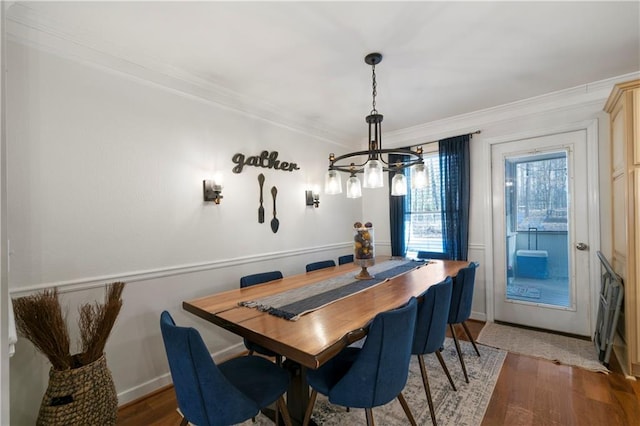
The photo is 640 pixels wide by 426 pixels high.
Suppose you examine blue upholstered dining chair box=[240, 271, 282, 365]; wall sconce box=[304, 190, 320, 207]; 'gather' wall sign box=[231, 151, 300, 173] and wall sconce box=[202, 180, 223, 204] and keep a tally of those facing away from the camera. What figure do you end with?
0

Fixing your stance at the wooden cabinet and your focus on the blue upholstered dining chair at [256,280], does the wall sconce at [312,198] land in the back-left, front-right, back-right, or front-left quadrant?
front-right

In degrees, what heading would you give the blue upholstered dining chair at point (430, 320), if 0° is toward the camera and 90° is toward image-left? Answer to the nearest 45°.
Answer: approximately 135°

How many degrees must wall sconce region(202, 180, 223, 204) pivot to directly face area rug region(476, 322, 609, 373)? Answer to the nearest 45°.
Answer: approximately 45° to its left

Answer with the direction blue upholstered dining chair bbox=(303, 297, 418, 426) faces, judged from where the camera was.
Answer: facing away from the viewer and to the left of the viewer

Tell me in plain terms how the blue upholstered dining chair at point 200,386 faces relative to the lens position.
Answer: facing away from the viewer and to the right of the viewer

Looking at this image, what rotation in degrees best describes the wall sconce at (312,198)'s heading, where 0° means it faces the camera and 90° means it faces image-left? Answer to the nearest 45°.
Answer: approximately 315°

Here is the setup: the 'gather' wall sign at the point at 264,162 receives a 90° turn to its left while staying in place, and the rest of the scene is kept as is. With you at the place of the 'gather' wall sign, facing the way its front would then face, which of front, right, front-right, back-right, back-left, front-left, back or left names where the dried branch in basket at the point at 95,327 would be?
back

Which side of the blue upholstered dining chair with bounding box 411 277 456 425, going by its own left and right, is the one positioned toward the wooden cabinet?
right

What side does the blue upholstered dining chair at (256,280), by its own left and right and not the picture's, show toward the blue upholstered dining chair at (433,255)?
left

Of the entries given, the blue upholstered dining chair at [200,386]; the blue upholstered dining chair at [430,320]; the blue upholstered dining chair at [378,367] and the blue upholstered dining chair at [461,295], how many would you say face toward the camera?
0

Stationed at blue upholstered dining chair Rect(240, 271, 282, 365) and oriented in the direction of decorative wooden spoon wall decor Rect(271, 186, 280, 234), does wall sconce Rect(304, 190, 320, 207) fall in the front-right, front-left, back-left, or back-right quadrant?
front-right

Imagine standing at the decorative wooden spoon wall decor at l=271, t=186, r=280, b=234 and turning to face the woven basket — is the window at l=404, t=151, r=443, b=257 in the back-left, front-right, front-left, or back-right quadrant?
back-left

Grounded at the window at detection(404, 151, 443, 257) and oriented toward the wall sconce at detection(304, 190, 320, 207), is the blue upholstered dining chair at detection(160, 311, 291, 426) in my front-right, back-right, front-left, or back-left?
front-left

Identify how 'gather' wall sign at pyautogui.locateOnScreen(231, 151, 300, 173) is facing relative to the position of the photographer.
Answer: facing the viewer and to the right of the viewer

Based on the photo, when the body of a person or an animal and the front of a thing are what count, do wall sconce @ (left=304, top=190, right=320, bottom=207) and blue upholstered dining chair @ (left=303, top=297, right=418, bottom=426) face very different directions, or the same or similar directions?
very different directions

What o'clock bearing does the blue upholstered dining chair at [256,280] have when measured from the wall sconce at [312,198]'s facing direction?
The blue upholstered dining chair is roughly at 2 o'clock from the wall sconce.

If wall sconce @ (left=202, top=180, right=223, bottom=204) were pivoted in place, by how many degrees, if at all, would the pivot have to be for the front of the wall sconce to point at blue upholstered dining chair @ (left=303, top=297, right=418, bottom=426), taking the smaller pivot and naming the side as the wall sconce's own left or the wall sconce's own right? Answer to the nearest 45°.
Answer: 0° — it already faces it

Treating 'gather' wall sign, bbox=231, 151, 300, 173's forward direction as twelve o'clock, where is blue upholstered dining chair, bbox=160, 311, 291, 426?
The blue upholstered dining chair is roughly at 2 o'clock from the 'gather' wall sign.
